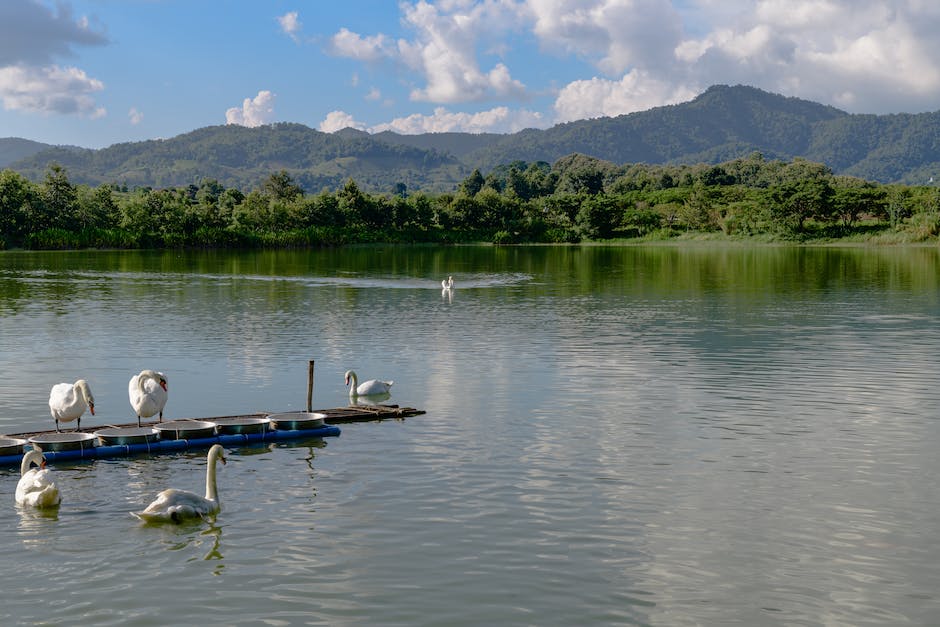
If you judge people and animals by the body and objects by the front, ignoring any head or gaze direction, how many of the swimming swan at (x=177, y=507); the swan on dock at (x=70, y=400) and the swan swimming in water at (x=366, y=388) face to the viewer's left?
1

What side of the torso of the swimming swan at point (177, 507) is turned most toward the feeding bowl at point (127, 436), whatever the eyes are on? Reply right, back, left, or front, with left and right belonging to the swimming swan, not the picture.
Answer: left

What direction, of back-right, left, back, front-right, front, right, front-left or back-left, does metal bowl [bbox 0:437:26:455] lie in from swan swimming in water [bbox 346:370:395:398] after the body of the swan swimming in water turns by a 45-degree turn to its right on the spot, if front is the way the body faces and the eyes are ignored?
left

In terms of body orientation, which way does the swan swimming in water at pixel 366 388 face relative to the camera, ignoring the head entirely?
to the viewer's left

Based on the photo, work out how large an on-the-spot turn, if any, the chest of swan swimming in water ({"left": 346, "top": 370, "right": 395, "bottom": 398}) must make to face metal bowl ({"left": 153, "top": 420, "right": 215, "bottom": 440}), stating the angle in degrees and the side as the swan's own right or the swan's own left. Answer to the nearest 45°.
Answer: approximately 45° to the swan's own left

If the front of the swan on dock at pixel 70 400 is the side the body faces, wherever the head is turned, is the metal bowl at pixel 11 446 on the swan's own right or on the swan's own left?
on the swan's own right

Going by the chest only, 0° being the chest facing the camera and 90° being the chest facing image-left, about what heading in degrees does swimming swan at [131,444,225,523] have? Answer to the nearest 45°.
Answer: approximately 270°

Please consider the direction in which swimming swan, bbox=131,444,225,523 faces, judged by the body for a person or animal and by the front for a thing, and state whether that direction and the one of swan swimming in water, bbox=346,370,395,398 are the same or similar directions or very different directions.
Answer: very different directions

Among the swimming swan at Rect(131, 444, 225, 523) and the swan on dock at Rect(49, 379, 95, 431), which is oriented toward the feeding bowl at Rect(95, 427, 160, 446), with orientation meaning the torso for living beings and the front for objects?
the swan on dock
